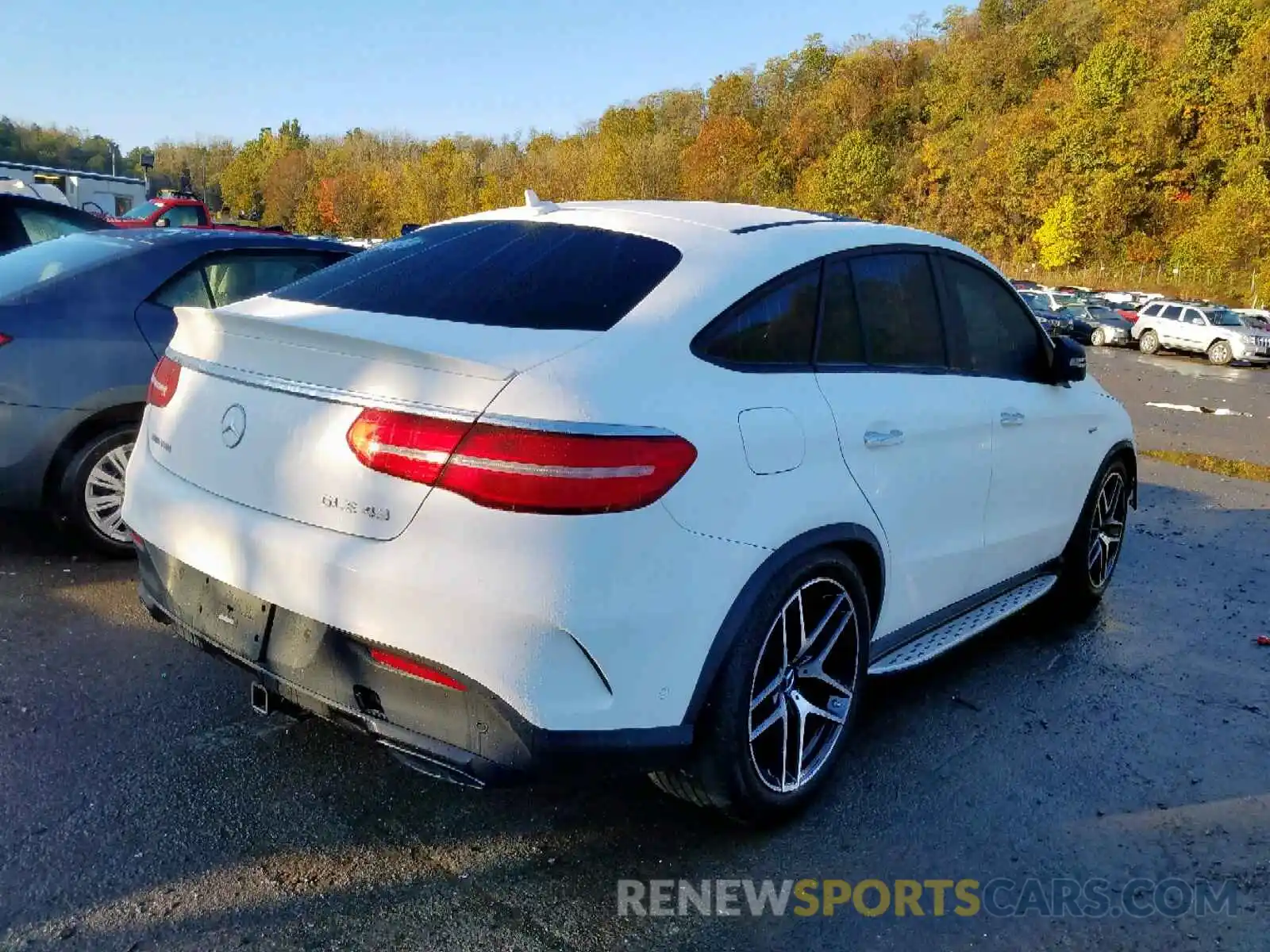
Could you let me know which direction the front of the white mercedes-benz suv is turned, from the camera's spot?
facing away from the viewer and to the right of the viewer

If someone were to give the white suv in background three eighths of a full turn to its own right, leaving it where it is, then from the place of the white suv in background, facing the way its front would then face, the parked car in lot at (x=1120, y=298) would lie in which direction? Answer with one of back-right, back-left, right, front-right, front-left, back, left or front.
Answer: right

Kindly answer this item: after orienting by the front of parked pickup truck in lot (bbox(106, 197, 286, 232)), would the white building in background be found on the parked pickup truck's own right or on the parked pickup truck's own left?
on the parked pickup truck's own right

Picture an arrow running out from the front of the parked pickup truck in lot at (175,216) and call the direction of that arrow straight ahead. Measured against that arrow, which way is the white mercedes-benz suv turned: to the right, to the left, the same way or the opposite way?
the opposite way

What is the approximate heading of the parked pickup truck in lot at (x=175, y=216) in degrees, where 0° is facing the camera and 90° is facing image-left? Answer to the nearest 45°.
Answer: approximately 45°

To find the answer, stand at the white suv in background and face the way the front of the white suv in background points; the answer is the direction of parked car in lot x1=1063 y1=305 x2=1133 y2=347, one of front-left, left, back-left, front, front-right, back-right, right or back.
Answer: back

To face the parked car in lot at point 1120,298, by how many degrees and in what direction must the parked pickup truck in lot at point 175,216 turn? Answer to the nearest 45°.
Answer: approximately 135° to its left

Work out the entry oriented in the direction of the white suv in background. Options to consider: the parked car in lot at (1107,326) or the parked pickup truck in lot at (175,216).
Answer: the parked car in lot at (1107,326)

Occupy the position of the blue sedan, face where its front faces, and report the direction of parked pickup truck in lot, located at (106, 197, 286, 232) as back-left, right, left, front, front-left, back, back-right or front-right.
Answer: front-left

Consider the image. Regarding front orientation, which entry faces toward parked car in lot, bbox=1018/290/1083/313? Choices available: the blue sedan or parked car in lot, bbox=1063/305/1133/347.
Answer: the blue sedan
